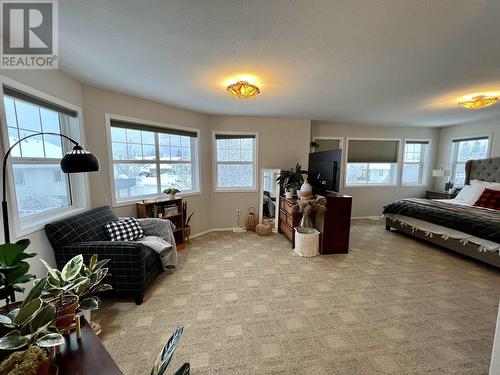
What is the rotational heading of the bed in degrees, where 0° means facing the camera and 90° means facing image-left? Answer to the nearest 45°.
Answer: approximately 45°

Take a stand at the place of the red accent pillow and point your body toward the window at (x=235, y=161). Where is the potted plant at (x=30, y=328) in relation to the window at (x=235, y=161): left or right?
left

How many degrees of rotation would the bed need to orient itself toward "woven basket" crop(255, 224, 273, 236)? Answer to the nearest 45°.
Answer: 0° — it already faces it

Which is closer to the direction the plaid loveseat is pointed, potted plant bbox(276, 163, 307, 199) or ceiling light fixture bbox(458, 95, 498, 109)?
the ceiling light fixture

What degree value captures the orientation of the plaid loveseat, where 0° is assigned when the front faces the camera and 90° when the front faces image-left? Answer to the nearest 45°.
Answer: approximately 315°

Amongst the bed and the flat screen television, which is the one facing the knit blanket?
the bed

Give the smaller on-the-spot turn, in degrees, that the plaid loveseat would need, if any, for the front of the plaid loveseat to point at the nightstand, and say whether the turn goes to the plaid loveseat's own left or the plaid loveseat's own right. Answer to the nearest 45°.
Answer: approximately 45° to the plaid loveseat's own left

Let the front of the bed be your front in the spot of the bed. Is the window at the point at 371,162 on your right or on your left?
on your right

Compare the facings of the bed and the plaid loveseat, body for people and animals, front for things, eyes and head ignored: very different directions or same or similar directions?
very different directions

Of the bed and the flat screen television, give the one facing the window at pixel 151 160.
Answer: the bed

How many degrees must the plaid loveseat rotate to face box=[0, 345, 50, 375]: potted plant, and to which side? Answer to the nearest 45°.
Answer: approximately 45° to its right
